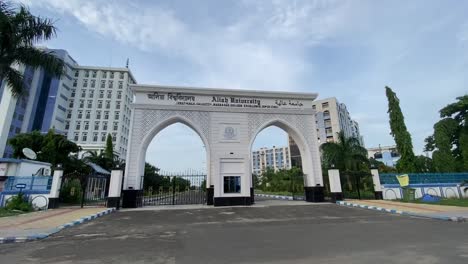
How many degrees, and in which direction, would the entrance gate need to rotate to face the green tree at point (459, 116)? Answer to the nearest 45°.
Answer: approximately 90° to its left

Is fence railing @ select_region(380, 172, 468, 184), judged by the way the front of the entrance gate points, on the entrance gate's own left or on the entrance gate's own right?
on the entrance gate's own left

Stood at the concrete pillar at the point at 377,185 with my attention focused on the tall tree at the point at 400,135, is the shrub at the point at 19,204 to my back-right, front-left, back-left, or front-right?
back-left

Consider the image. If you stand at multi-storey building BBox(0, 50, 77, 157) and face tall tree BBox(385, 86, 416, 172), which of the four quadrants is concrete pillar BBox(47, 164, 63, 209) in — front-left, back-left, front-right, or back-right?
front-right

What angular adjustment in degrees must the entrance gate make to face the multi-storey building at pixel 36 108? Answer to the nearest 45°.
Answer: approximately 135° to its right

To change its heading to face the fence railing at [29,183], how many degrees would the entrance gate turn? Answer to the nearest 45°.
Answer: approximately 45° to its right

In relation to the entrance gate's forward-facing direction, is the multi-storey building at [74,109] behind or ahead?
behind

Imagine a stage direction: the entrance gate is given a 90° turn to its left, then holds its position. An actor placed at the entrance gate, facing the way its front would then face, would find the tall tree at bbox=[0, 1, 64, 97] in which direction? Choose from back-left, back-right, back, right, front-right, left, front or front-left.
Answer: back-right

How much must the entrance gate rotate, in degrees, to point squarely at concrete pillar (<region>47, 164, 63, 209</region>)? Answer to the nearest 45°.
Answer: approximately 45° to its right

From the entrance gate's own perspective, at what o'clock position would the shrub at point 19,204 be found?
The shrub is roughly at 2 o'clock from the entrance gate.

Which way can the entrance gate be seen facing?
toward the camera

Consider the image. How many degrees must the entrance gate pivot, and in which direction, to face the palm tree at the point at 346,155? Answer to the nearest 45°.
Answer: approximately 90° to its left

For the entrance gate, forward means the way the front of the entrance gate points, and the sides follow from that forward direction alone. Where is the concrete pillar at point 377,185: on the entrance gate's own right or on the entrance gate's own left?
on the entrance gate's own left

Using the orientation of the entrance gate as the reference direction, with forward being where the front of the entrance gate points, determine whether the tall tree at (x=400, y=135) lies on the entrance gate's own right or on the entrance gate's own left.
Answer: on the entrance gate's own left
